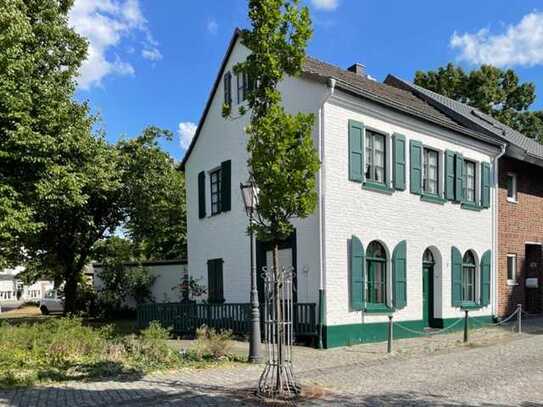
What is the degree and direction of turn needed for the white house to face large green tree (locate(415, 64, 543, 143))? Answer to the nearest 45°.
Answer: approximately 135° to its left

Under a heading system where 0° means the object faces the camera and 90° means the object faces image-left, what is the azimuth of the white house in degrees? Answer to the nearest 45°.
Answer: approximately 315°

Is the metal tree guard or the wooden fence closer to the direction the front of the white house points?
the metal tree guard

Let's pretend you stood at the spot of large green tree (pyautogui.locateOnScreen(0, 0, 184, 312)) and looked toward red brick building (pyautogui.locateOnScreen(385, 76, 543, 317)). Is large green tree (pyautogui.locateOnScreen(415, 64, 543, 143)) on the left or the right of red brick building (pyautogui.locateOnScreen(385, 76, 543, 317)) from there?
left

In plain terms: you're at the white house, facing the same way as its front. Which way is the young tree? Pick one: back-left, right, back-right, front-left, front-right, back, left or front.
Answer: front-right

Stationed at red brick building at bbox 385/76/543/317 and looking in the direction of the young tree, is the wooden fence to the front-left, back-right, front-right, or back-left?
front-right

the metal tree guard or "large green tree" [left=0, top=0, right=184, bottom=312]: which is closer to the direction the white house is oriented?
the metal tree guard

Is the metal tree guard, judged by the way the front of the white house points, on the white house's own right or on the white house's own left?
on the white house's own right

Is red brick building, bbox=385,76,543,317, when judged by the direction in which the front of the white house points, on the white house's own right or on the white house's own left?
on the white house's own left
